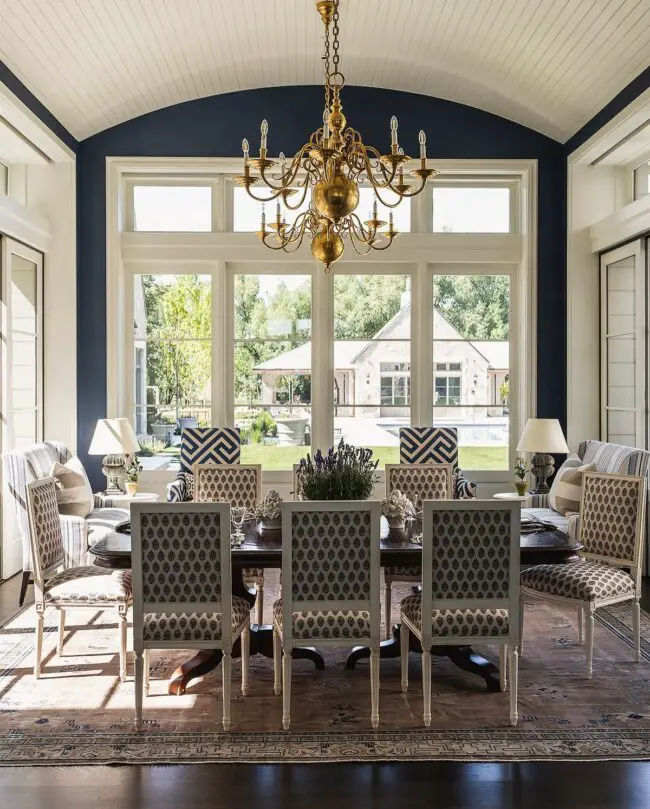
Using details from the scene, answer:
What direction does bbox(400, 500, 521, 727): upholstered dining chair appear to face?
away from the camera

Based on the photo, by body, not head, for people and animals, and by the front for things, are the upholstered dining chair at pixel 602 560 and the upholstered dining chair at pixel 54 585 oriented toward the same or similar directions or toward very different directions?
very different directions

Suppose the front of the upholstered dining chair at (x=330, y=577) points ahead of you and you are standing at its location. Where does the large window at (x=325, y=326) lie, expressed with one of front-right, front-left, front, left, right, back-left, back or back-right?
front

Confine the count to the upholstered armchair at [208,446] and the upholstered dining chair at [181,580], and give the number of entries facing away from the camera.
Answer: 1

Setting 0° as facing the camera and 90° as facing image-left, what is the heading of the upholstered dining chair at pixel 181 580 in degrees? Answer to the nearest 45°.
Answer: approximately 180°

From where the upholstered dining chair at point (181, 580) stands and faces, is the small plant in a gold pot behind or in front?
in front

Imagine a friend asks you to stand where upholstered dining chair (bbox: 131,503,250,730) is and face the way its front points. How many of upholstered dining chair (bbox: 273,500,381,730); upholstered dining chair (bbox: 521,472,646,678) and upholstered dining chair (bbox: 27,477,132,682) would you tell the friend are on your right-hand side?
2

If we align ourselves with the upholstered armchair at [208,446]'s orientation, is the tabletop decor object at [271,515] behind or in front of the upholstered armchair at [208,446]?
in front

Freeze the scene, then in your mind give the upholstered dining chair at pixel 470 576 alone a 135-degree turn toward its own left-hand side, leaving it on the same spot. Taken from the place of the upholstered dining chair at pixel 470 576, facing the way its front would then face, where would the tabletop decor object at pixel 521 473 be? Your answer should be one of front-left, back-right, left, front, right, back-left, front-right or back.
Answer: back-right

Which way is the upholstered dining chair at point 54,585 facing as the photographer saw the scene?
facing to the right of the viewer

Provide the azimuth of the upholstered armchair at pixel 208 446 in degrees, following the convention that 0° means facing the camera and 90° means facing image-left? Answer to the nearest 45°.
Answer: approximately 0°
